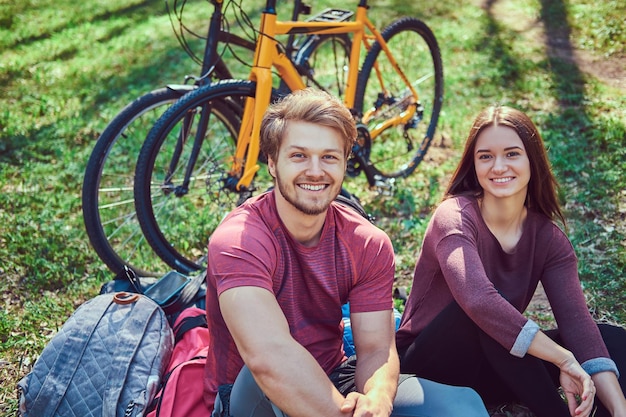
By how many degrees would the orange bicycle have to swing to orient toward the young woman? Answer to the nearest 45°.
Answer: approximately 90° to its left

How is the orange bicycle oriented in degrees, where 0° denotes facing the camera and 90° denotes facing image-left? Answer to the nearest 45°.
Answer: approximately 45°

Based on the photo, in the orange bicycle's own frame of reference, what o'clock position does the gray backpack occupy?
The gray backpack is roughly at 11 o'clock from the orange bicycle.
